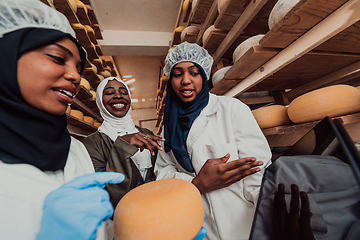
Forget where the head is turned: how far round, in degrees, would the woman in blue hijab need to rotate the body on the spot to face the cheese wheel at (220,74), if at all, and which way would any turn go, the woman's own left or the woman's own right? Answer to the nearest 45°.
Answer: approximately 135° to the woman's own right

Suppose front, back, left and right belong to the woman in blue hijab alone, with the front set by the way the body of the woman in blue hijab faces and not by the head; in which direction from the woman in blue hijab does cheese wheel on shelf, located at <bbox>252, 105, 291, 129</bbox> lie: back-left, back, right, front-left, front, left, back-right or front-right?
back

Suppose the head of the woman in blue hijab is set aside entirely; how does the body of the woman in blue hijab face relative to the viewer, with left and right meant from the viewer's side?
facing the viewer and to the left of the viewer

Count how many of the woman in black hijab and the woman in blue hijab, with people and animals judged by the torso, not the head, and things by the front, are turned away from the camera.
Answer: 0

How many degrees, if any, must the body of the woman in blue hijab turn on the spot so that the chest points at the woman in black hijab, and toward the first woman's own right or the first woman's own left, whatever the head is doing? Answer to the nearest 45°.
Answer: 0° — they already face them

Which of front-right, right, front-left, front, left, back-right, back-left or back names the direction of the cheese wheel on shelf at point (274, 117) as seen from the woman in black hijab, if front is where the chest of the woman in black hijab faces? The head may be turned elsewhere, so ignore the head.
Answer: front-left

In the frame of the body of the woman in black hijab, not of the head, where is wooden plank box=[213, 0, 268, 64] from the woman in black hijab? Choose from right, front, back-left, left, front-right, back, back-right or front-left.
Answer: front-left

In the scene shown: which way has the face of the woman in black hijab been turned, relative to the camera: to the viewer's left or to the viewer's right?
to the viewer's right

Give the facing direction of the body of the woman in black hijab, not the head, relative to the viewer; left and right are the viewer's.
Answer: facing the viewer and to the right of the viewer

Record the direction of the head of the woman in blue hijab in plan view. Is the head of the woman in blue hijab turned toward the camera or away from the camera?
toward the camera
